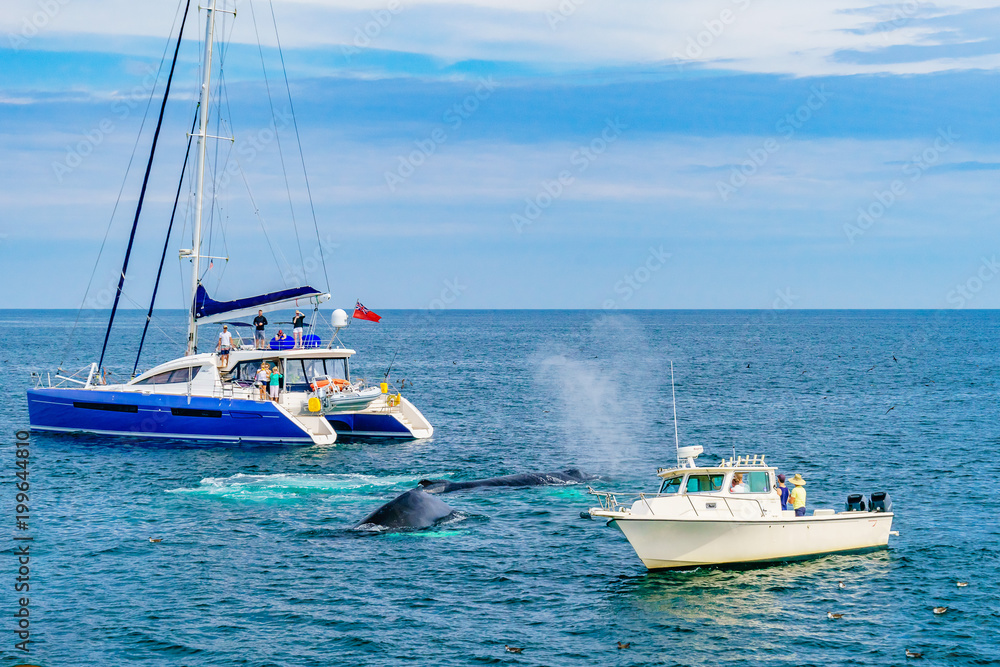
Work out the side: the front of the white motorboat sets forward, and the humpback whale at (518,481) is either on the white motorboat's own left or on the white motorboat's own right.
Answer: on the white motorboat's own right

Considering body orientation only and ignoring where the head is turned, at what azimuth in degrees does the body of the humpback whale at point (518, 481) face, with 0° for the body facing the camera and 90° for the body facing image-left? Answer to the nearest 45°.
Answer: approximately 270°

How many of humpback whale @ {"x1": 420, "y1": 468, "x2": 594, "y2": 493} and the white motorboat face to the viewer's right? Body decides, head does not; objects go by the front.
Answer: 1

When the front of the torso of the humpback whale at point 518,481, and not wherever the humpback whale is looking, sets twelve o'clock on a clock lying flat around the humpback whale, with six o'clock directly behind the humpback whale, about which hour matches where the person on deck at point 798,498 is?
The person on deck is roughly at 2 o'clock from the humpback whale.

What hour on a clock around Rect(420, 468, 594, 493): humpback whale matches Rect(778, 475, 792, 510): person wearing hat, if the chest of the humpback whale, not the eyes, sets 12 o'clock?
The person wearing hat is roughly at 2 o'clock from the humpback whale.

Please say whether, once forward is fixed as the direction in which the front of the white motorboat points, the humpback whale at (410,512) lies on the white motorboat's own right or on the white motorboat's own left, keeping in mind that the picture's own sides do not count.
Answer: on the white motorboat's own right

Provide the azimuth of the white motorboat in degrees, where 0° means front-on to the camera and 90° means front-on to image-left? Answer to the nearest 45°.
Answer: approximately 45°
